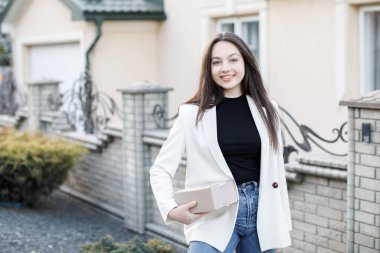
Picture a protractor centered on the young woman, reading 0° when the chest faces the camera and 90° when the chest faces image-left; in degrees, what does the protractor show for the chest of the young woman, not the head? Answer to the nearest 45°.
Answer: approximately 0°

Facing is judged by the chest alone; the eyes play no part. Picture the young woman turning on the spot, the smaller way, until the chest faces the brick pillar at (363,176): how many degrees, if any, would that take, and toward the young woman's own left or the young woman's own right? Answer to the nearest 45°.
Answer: approximately 135° to the young woman's own left

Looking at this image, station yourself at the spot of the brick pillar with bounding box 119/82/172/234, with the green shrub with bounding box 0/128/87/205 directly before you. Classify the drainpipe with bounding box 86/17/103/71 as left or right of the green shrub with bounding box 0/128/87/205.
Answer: right
